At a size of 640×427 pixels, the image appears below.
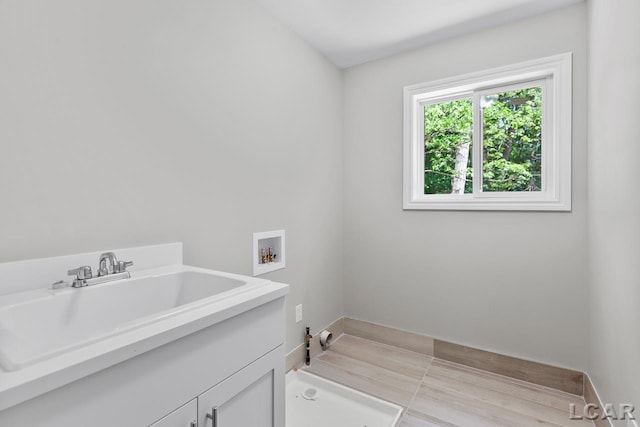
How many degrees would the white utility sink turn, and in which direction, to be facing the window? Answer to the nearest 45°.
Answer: approximately 45° to its left

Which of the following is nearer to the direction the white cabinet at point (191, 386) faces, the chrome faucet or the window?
the window

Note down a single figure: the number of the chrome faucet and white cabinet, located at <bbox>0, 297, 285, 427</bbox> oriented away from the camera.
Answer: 0

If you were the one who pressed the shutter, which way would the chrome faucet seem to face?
facing the viewer and to the right of the viewer

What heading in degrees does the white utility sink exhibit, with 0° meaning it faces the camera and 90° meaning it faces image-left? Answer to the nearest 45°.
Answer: approximately 315°

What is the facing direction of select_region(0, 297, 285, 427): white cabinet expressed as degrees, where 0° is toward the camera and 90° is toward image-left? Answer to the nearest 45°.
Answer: approximately 315°

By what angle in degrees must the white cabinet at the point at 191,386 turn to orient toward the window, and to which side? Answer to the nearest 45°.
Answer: approximately 45° to its left
